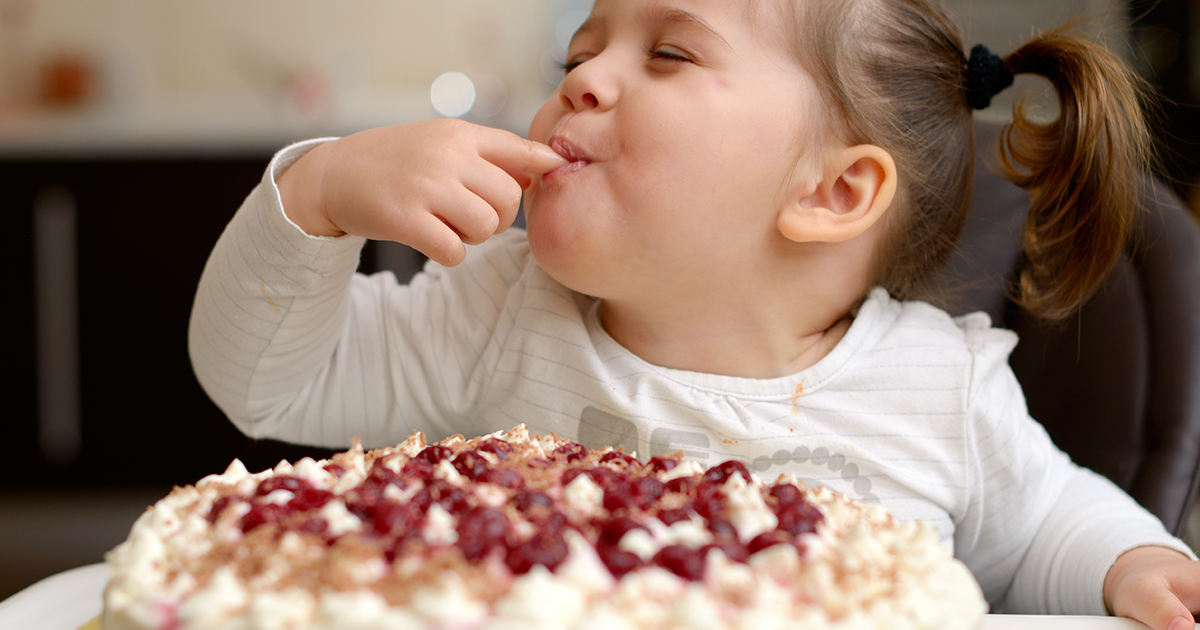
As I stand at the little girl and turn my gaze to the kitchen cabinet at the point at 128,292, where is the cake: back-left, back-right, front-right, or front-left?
back-left

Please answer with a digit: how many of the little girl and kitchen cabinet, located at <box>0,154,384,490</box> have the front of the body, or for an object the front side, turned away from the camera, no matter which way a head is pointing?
0

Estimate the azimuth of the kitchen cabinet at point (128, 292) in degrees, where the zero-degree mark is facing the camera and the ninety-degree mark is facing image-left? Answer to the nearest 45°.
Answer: approximately 0°

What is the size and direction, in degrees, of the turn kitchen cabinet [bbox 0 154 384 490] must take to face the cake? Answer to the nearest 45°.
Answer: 0° — it already faces it

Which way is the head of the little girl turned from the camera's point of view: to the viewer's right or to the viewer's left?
to the viewer's left

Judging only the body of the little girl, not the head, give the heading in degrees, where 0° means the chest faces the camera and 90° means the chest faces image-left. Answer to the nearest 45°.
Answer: approximately 45°

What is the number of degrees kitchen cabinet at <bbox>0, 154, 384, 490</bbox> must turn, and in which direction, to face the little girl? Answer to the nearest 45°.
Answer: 0° — it already faces them

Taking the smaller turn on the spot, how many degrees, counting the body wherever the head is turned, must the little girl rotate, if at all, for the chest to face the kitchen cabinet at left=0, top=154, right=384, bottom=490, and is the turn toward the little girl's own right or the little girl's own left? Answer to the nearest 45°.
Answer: approximately 90° to the little girl's own right
